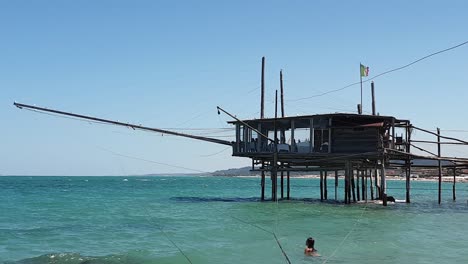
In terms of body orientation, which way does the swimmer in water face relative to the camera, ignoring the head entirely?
away from the camera

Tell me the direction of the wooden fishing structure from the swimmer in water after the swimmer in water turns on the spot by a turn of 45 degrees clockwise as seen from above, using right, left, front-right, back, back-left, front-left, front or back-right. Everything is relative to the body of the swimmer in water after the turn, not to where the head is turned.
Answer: front-left
